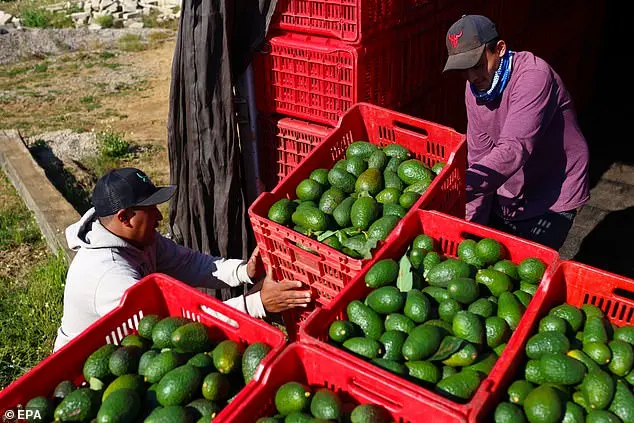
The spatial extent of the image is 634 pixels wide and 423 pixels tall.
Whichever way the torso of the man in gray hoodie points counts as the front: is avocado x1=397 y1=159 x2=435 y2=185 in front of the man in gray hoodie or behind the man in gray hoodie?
in front

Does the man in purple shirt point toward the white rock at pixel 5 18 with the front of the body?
no

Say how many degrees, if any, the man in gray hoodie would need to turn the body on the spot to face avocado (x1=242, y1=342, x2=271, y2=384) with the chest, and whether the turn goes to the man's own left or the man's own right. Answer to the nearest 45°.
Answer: approximately 45° to the man's own right

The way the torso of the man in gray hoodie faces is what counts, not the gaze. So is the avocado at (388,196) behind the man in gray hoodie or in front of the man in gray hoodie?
in front

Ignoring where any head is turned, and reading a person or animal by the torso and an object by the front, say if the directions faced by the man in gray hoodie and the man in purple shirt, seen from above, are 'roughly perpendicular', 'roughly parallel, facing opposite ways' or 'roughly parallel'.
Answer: roughly parallel, facing opposite ways

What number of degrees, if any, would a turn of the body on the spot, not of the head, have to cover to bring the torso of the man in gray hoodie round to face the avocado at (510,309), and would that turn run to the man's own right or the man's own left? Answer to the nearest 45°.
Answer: approximately 45° to the man's own right

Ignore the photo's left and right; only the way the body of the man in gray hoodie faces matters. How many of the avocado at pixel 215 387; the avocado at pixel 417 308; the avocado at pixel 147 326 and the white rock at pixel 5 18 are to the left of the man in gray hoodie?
1

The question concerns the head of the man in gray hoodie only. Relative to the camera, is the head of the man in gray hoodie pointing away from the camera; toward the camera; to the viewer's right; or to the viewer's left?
to the viewer's right

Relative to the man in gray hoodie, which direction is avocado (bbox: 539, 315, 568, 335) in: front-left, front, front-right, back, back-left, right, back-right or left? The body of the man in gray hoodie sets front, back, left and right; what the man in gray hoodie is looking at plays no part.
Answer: front-right

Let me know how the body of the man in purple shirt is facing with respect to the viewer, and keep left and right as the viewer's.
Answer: facing the viewer and to the left of the viewer

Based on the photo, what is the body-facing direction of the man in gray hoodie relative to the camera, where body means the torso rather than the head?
to the viewer's right

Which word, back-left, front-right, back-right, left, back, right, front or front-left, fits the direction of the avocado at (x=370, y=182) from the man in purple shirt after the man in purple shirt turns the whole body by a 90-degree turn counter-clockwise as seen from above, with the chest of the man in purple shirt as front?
right

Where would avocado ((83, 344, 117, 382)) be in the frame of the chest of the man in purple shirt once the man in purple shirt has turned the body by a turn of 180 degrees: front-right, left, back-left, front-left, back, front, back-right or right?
back

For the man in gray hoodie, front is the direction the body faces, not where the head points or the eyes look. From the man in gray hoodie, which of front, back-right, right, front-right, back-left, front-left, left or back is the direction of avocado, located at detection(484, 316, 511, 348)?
front-right

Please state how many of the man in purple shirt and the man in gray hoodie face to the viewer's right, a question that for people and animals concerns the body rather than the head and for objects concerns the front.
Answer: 1
